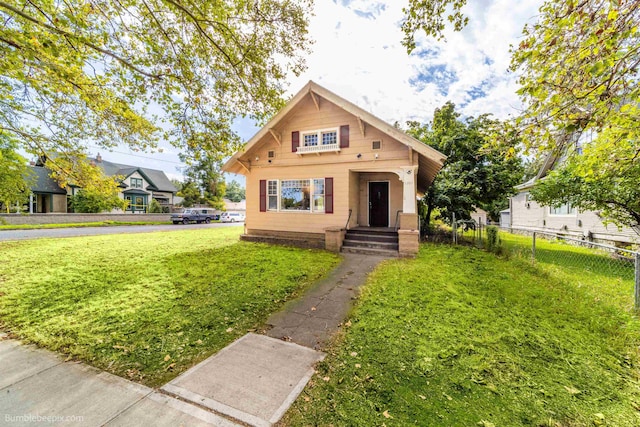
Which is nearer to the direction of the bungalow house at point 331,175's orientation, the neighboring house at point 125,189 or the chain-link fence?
the chain-link fence

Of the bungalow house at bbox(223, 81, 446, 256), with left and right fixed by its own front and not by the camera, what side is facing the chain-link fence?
left

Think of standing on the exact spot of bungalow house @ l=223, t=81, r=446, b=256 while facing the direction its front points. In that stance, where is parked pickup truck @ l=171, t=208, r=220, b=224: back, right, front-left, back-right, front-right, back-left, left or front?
back-right

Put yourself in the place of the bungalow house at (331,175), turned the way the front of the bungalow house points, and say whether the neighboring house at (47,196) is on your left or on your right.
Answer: on your right

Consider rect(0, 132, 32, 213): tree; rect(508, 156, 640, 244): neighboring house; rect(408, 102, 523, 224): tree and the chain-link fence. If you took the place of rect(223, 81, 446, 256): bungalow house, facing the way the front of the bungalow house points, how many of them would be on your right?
1

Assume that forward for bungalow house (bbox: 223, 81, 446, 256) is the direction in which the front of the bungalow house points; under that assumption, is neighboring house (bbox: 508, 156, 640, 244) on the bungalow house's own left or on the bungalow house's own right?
on the bungalow house's own left

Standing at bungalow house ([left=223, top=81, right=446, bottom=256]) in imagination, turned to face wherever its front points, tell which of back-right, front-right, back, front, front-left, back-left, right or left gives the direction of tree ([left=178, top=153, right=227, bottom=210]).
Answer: back-right

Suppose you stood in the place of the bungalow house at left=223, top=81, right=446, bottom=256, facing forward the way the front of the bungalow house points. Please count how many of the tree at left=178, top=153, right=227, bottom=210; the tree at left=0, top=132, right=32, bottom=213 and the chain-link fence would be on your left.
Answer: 1

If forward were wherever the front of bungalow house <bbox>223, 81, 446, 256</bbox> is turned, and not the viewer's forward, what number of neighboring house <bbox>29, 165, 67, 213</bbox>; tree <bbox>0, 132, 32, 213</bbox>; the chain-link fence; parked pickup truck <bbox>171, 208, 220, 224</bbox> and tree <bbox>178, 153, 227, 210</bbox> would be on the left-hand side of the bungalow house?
1

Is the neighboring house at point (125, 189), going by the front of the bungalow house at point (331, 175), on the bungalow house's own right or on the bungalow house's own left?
on the bungalow house's own right

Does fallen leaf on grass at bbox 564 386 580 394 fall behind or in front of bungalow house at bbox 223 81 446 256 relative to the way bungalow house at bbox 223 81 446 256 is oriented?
in front

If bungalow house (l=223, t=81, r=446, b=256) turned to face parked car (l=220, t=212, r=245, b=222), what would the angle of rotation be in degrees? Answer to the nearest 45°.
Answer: approximately 135° to its right

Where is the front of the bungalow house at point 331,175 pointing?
toward the camera
